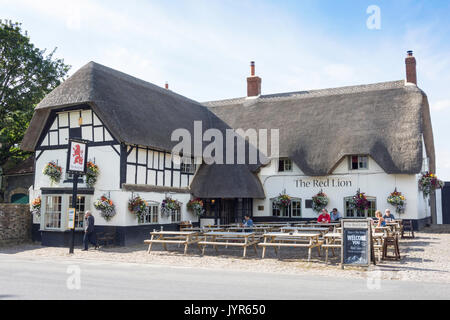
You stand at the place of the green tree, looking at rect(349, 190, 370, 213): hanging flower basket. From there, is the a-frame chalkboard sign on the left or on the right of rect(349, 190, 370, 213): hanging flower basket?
right

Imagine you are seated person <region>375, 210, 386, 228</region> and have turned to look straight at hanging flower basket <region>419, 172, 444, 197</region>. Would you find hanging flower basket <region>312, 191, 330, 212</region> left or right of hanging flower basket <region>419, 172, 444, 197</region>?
left

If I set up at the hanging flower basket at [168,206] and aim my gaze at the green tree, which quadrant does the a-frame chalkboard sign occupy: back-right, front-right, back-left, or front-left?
back-left

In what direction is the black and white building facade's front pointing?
toward the camera

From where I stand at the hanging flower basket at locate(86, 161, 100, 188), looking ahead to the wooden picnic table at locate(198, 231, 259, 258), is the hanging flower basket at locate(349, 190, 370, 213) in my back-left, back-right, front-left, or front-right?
front-left

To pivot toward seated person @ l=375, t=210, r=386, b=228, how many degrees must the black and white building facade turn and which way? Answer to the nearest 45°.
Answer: approximately 45° to its left

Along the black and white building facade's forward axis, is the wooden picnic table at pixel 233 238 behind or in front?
in front

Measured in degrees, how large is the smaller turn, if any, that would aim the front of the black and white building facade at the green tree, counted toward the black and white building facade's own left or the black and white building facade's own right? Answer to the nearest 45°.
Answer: approximately 90° to the black and white building facade's own right

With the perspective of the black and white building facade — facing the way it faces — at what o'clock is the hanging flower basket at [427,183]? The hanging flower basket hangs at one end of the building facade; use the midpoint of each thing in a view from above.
The hanging flower basket is roughly at 9 o'clock from the black and white building facade.
